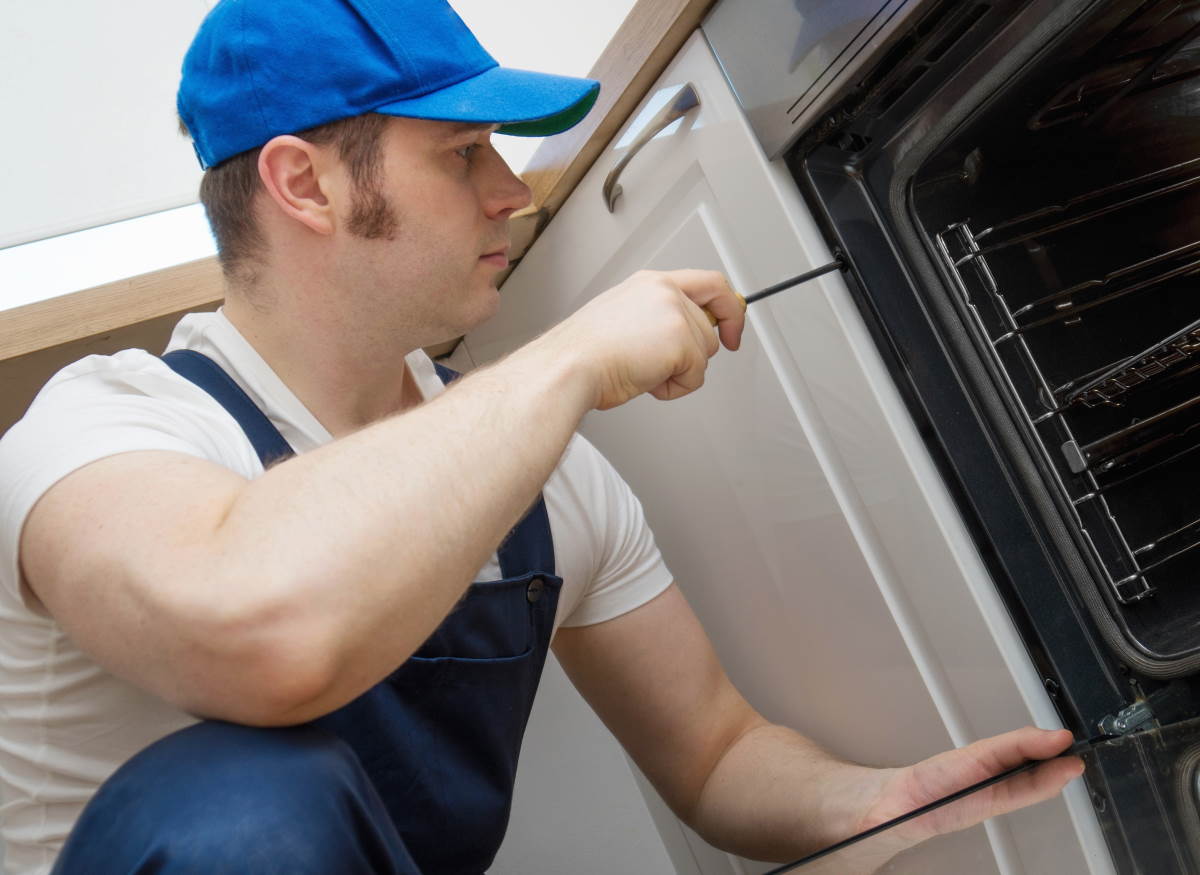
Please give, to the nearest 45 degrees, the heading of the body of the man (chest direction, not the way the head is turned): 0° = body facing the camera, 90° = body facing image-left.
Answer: approximately 315°

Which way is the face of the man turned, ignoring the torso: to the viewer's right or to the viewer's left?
to the viewer's right
